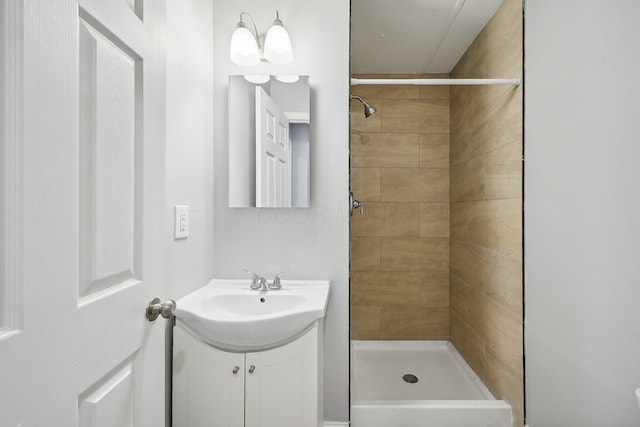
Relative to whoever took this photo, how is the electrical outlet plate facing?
facing the viewer and to the right of the viewer

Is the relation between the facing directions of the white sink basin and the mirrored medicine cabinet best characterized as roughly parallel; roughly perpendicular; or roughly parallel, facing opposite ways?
roughly parallel

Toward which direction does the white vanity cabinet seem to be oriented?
toward the camera

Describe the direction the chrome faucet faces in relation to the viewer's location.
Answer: facing the viewer

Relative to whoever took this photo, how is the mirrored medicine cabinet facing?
facing the viewer
